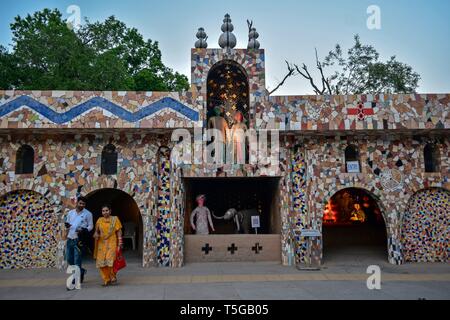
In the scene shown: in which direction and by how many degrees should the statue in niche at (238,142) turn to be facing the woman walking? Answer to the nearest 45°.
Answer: approximately 45° to its right

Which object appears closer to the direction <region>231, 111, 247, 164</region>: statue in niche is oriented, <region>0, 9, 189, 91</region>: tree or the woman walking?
the woman walking

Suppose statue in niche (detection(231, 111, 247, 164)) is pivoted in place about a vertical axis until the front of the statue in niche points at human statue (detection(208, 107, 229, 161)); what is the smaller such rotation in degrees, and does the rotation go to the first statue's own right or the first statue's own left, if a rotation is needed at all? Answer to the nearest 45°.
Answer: approximately 90° to the first statue's own right

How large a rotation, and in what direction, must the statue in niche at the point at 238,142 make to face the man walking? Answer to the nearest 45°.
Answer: approximately 45° to its right

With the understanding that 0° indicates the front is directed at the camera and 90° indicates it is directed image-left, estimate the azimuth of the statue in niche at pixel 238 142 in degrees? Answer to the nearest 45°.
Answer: approximately 0°

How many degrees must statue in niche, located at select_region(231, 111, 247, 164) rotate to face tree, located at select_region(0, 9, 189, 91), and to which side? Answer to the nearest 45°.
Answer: approximately 135° to its right

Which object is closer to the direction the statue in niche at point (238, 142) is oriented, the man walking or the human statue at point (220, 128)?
the man walking
